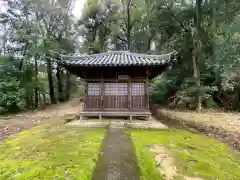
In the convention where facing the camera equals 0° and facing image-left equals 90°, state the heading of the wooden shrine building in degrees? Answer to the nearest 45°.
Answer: approximately 0°
